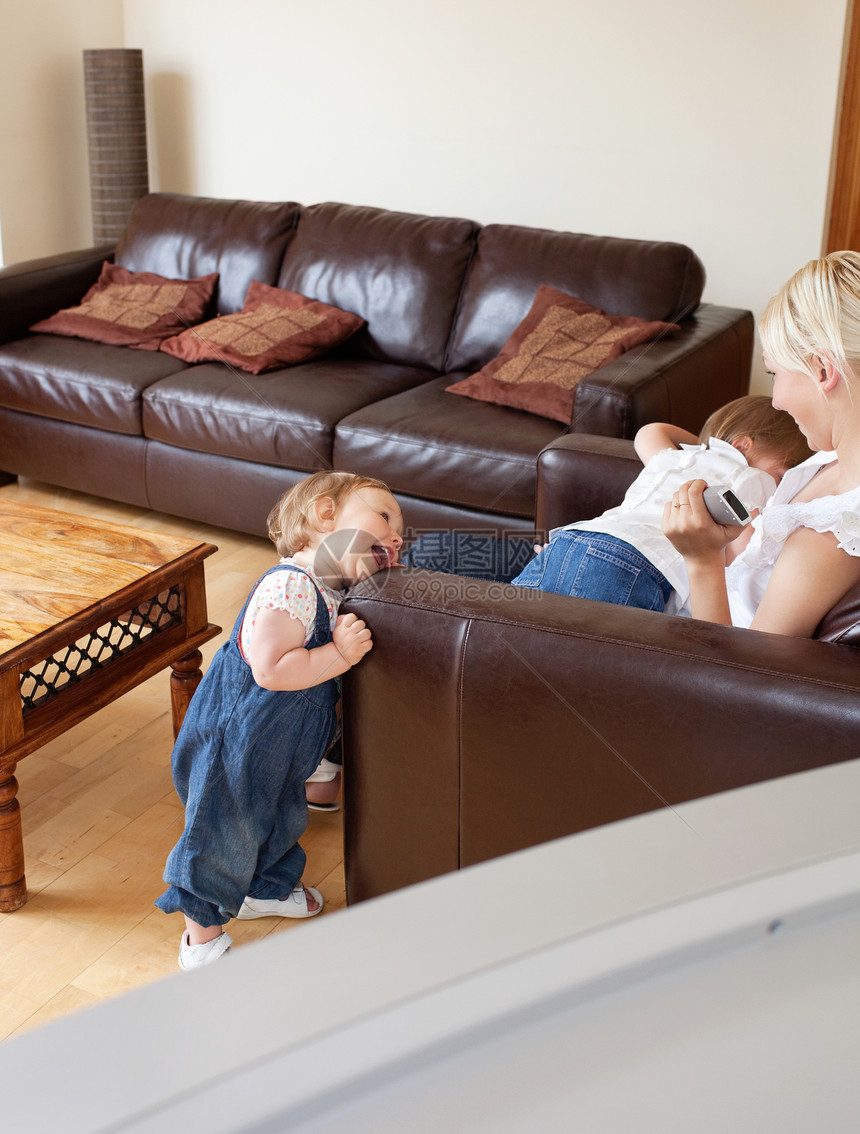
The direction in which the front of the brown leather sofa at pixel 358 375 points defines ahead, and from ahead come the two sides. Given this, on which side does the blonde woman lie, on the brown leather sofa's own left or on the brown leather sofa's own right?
on the brown leather sofa's own left

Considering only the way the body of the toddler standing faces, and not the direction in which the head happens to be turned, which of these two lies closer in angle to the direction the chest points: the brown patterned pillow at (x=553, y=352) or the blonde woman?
the blonde woman

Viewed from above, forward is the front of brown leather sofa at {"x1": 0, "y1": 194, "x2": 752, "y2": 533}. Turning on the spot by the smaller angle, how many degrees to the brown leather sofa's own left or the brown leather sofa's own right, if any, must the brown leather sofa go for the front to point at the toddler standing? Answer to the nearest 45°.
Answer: approximately 45° to the brown leather sofa's own left

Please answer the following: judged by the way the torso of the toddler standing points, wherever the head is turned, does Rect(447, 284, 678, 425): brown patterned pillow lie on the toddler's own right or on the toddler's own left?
on the toddler's own left

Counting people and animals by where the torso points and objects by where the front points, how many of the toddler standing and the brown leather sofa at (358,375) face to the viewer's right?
1

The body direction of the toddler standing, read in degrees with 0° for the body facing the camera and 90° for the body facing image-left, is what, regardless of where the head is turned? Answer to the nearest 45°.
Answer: approximately 270°

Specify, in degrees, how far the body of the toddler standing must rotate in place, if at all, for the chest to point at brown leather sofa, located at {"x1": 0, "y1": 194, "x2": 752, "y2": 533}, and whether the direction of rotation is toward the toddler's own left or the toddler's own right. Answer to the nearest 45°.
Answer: approximately 90° to the toddler's own left

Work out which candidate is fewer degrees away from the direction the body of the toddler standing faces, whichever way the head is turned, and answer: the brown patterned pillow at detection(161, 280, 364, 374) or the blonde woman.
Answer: the blonde woman

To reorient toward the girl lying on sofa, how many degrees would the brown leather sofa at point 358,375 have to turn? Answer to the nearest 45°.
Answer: approximately 45° to its left

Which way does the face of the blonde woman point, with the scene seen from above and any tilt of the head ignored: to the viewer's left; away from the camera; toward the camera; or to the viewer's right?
to the viewer's left
